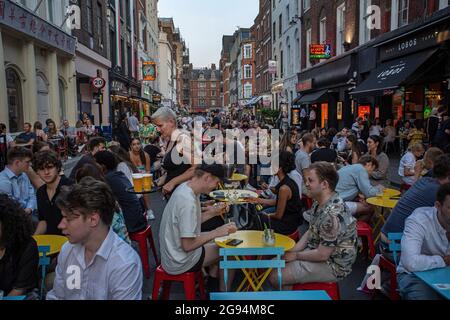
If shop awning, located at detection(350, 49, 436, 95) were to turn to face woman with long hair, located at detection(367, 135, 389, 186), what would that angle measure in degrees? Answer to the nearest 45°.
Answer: approximately 45° to its left

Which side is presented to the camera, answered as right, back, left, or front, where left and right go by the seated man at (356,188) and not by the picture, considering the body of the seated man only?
right

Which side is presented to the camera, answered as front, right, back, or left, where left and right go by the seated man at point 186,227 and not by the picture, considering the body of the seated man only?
right

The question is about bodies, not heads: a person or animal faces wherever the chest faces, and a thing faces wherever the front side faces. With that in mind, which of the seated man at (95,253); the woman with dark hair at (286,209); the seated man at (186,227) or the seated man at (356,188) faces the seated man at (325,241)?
the seated man at (186,227)

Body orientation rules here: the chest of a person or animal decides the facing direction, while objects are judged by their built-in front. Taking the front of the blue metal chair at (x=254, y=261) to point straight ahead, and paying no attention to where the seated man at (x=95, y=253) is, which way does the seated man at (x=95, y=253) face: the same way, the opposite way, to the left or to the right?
the opposite way

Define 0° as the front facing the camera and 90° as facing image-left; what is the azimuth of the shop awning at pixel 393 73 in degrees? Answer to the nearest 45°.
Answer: approximately 45°

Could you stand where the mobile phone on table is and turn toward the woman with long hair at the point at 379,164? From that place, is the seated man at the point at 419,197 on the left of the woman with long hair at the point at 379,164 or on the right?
right

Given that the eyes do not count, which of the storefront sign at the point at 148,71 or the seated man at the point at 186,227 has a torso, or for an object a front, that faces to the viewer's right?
the seated man

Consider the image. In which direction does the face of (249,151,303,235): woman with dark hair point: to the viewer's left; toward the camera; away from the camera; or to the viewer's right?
to the viewer's left

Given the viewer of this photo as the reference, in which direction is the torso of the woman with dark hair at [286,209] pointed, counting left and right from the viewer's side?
facing to the left of the viewer

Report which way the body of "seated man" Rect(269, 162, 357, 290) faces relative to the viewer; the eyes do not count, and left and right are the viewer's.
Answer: facing to the left of the viewer
